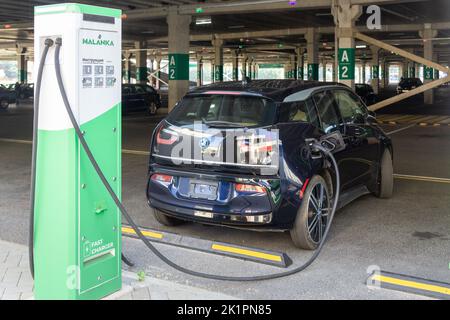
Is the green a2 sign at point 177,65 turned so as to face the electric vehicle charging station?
yes

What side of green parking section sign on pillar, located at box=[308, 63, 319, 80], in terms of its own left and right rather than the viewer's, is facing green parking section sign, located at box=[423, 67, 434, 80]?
left

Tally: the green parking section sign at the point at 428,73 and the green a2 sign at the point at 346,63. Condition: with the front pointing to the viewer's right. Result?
0
